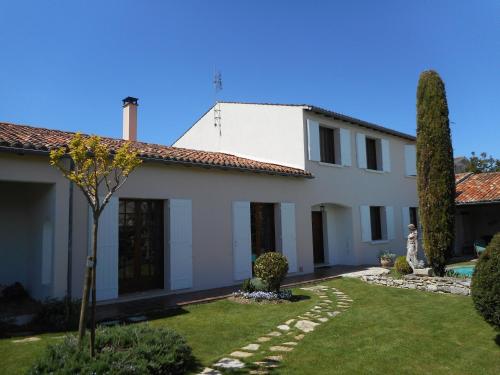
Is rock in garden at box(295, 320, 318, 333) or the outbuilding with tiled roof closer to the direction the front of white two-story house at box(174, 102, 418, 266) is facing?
the rock in garden

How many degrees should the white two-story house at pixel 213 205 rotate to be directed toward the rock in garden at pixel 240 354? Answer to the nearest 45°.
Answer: approximately 45° to its right

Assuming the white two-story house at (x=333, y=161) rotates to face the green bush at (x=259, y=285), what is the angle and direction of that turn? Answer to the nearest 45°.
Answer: approximately 45° to its right

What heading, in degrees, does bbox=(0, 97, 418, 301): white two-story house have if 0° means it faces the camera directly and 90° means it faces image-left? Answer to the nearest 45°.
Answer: approximately 315°

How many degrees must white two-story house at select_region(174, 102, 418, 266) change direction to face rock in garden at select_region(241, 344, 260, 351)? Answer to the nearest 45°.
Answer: approximately 45° to its right

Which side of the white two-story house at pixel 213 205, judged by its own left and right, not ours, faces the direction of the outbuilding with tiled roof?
left

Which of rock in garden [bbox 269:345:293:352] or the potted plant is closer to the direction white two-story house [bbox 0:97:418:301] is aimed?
the rock in garden

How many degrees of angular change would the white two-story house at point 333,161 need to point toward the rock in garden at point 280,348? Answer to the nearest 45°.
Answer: approximately 45° to its right
